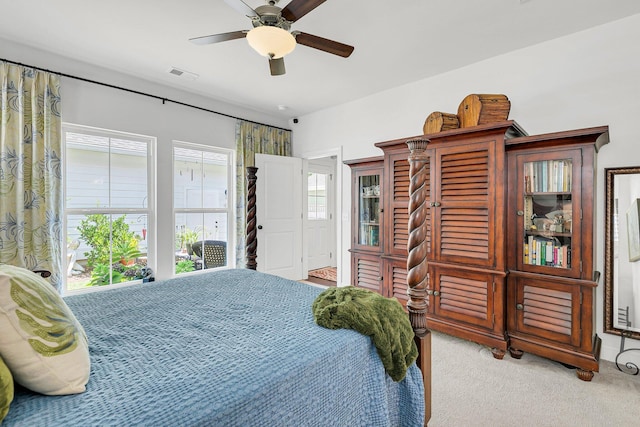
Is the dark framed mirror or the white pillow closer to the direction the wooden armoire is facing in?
the white pillow

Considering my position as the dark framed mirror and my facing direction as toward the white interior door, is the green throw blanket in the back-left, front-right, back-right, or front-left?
front-left

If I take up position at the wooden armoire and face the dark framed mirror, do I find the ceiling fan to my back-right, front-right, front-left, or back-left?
back-right

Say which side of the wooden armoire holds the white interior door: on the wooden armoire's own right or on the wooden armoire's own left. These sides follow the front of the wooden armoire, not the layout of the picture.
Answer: on the wooden armoire's own right

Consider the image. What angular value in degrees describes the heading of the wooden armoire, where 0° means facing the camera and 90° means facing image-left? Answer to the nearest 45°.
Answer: approximately 45°

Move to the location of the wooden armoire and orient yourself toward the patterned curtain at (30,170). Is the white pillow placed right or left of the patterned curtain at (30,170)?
left

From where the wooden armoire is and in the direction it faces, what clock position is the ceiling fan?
The ceiling fan is roughly at 12 o'clock from the wooden armoire.

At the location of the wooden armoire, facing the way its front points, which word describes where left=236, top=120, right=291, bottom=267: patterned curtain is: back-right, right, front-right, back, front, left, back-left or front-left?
front-right

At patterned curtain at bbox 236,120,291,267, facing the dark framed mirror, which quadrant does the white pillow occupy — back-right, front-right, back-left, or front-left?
front-right

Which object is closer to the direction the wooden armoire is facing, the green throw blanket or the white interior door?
the green throw blanket
